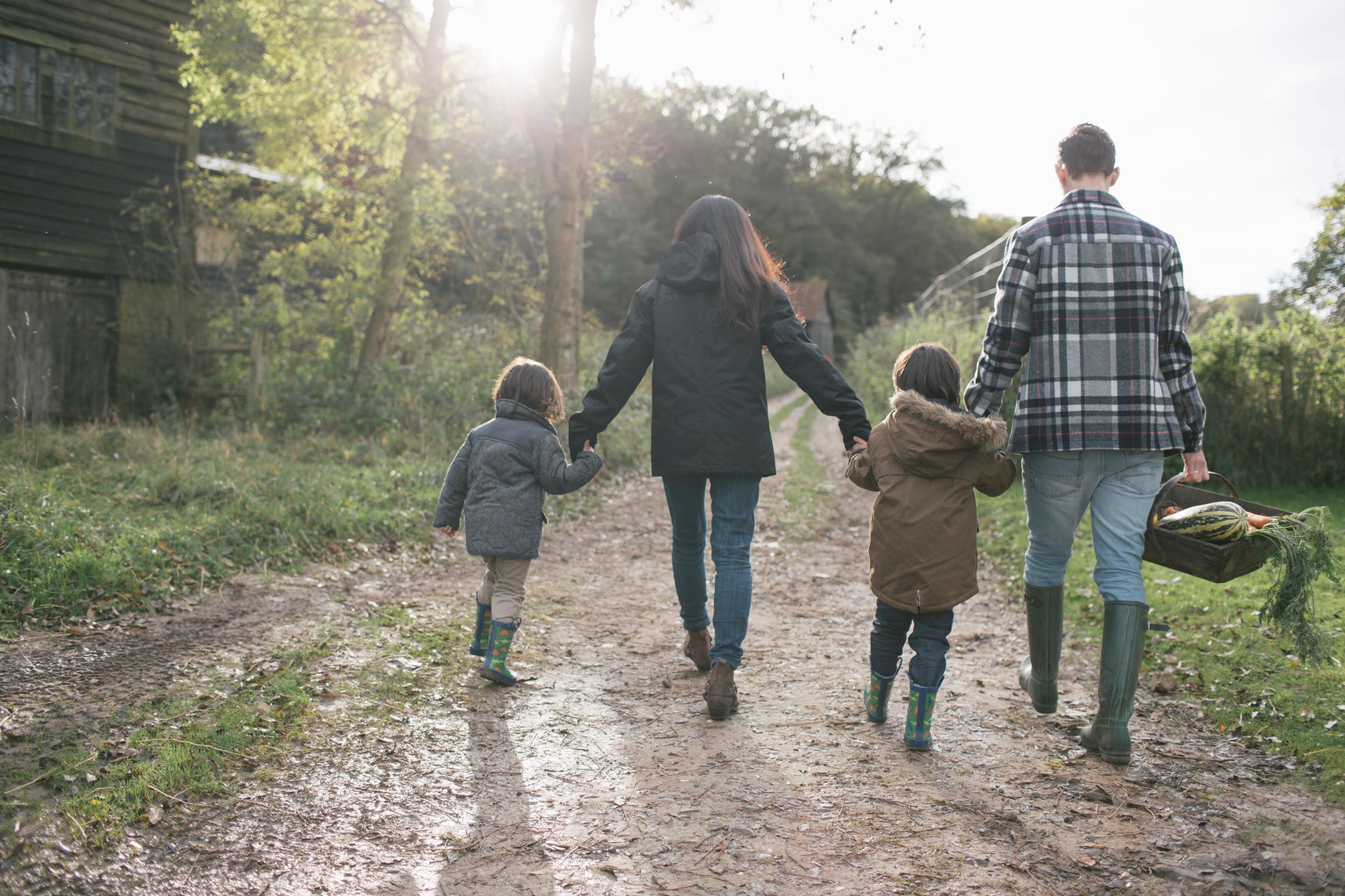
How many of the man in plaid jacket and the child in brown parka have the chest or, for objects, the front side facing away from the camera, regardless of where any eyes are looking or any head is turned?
2

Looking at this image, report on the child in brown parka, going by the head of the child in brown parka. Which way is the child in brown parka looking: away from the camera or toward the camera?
away from the camera

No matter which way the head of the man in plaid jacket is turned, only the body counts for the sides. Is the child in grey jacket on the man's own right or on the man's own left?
on the man's own left

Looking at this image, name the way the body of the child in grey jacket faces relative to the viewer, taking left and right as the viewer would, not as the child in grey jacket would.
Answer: facing away from the viewer and to the right of the viewer

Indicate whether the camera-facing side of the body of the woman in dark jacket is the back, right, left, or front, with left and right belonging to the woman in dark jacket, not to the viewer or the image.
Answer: back

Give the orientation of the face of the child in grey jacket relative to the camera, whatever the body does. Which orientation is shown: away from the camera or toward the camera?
away from the camera

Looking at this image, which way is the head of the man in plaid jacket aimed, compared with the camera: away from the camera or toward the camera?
away from the camera

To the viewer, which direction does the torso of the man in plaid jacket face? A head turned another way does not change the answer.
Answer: away from the camera

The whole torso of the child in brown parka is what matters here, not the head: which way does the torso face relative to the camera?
away from the camera
